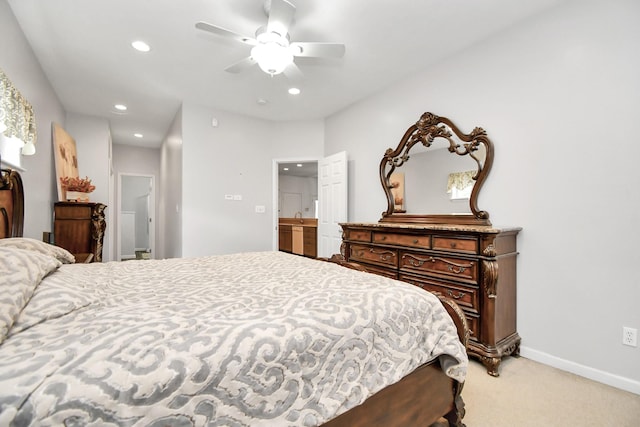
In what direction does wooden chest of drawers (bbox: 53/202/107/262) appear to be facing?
to the viewer's right

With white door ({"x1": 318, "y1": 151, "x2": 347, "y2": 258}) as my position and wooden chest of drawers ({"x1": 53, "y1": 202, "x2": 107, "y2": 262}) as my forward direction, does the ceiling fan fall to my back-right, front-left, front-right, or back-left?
front-left

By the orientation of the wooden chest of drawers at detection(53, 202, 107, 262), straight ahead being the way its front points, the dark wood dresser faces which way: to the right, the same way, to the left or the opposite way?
the opposite way

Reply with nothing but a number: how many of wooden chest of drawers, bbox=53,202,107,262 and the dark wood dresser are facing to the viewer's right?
1

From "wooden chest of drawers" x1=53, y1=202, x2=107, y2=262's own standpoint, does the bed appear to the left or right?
on its right

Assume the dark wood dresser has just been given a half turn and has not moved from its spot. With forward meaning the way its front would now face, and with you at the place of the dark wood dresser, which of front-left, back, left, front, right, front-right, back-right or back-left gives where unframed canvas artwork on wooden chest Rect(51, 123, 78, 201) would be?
back-left

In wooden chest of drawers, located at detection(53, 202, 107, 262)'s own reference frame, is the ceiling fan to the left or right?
on its right

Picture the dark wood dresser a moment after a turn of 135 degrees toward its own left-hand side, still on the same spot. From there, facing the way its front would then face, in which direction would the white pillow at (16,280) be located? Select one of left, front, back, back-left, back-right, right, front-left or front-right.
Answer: back-right

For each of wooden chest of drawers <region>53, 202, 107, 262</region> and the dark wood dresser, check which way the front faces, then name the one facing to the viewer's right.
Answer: the wooden chest of drawers

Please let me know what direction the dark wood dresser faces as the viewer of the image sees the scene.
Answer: facing the viewer and to the left of the viewer

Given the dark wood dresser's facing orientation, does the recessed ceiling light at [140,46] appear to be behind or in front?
in front

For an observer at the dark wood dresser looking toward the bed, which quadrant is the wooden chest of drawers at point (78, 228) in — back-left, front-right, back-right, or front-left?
front-right

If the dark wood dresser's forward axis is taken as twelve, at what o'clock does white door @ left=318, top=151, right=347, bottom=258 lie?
The white door is roughly at 3 o'clock from the dark wood dresser.

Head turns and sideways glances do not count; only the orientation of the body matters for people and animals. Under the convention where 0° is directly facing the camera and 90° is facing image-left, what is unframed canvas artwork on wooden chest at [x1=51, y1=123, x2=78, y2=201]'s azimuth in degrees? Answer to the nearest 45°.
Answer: approximately 270°

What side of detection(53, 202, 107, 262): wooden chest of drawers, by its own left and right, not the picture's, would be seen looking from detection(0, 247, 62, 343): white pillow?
right

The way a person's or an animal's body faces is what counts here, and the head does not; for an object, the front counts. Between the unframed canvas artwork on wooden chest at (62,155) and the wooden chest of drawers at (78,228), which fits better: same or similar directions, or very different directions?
same or similar directions
